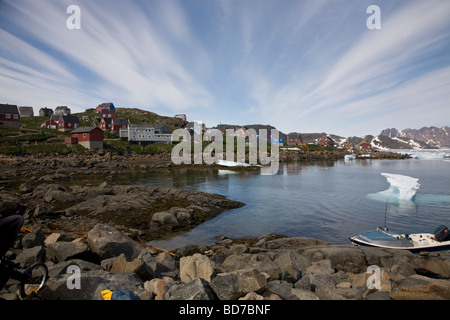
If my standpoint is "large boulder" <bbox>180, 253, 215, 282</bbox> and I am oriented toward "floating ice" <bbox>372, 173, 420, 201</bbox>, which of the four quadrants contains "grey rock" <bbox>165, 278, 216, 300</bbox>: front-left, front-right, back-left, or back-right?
back-right

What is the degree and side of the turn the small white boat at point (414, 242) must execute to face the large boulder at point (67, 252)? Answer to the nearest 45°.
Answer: approximately 45° to its left

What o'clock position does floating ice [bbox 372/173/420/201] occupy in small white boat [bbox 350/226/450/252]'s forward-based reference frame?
The floating ice is roughly at 3 o'clock from the small white boat.

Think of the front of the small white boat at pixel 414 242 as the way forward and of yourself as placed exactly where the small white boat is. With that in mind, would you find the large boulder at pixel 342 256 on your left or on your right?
on your left

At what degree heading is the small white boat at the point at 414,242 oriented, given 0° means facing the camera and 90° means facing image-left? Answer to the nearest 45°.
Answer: approximately 90°

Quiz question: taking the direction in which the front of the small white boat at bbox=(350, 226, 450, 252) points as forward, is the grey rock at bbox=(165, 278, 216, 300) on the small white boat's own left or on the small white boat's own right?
on the small white boat's own left

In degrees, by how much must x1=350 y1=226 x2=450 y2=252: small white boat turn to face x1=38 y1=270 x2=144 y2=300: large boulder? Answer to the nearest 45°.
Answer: approximately 45° to its left

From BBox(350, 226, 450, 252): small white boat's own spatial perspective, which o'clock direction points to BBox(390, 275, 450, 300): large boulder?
The large boulder is roughly at 9 o'clock from the small white boat.

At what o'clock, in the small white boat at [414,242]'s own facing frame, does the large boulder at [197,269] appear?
The large boulder is roughly at 10 o'clock from the small white boat.

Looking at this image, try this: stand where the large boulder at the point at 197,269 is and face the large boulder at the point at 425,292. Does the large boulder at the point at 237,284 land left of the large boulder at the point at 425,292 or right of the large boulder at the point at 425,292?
right
